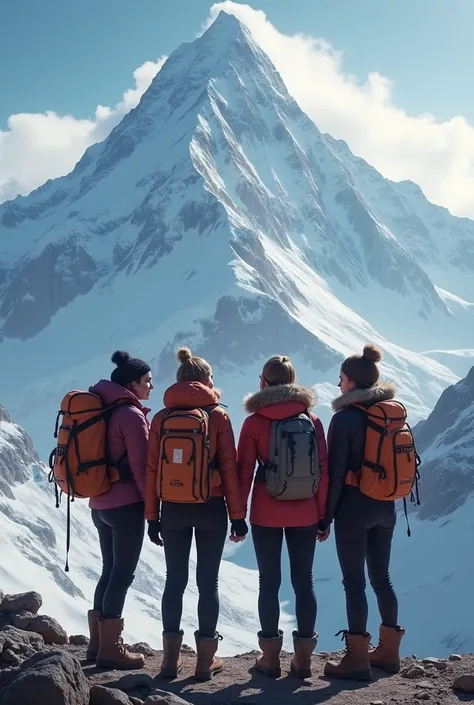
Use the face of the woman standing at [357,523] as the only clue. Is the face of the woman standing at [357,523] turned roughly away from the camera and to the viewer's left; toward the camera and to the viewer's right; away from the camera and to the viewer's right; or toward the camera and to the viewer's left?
away from the camera and to the viewer's left

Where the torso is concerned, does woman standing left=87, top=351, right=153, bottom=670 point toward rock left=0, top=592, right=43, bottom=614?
no

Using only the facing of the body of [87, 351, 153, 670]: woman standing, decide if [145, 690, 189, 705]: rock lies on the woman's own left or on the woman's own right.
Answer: on the woman's own right

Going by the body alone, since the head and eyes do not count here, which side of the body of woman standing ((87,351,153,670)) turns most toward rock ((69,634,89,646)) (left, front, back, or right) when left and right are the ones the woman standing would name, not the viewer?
left

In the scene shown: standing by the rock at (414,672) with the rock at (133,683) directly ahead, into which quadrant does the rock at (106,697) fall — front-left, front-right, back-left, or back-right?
front-left

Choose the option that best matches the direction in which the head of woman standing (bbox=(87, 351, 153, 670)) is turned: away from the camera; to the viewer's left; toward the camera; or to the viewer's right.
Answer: to the viewer's right

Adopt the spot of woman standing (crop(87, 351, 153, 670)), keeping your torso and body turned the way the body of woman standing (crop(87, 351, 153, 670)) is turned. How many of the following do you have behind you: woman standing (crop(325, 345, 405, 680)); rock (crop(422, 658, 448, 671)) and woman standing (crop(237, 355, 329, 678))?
0

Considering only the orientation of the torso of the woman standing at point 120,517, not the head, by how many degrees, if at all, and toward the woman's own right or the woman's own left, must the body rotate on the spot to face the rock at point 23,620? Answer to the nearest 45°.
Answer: approximately 135° to the woman's own left

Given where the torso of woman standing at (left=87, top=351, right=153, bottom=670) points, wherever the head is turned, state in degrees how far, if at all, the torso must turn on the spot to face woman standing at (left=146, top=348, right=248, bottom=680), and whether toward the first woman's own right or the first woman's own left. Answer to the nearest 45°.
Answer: approximately 45° to the first woman's own right

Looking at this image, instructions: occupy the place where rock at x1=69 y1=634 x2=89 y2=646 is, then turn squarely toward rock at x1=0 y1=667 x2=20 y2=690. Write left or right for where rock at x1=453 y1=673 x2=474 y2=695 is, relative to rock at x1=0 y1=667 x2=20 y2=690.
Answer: left
